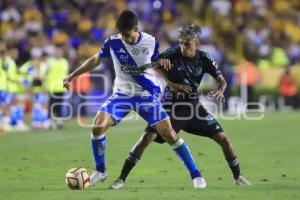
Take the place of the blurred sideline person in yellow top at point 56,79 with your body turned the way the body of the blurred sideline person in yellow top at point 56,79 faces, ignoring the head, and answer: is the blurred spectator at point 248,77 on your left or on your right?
on your left

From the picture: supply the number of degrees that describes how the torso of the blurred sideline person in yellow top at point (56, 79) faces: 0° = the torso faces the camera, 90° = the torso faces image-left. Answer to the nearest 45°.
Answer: approximately 0°

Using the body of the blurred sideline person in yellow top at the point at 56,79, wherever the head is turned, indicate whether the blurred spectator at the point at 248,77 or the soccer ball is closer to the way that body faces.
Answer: the soccer ball

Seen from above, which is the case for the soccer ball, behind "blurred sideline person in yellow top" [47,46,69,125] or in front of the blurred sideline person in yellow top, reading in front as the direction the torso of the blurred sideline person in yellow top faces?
in front

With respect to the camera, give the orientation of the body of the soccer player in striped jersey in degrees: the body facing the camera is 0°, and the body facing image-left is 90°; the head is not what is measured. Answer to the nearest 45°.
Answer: approximately 0°

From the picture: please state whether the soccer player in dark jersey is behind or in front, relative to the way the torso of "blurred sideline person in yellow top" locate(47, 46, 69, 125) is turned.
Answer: in front

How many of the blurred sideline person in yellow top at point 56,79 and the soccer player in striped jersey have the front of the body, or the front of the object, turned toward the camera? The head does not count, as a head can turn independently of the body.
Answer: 2
